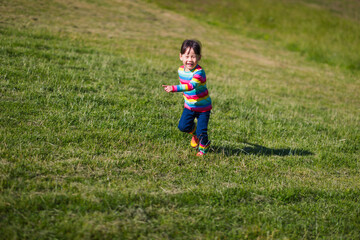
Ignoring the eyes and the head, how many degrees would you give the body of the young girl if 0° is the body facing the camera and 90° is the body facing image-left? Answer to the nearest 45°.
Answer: approximately 45°
